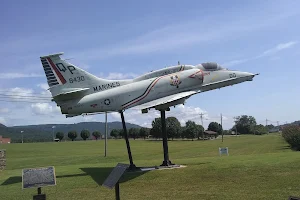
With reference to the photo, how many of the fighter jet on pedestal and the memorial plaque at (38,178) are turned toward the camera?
1

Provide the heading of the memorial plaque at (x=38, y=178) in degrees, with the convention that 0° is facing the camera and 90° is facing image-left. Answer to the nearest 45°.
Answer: approximately 0°

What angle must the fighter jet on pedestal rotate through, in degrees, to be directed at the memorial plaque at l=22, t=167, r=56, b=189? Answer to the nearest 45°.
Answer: approximately 90° to its right

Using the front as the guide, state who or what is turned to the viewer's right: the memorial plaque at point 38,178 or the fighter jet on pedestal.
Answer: the fighter jet on pedestal

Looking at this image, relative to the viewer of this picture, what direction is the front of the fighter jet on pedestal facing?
facing to the right of the viewer

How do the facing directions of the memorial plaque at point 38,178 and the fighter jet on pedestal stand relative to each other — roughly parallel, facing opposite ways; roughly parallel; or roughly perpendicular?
roughly perpendicular

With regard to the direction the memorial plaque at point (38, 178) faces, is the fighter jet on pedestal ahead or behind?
behind
